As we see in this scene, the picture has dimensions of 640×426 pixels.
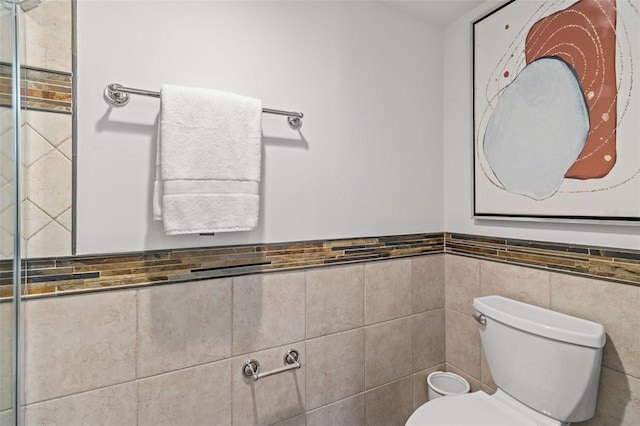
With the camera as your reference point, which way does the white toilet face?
facing the viewer and to the left of the viewer

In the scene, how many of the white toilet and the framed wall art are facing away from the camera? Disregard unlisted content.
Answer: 0

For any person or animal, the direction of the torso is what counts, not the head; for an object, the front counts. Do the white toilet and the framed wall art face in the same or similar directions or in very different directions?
same or similar directions

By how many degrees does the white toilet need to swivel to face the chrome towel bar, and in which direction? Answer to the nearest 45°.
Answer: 0° — it already faces it

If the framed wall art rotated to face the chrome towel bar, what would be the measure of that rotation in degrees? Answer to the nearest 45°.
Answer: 0° — it already faces it

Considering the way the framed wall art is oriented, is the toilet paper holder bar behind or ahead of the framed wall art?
ahead

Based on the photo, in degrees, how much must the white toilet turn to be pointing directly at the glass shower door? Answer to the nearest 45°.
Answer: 0° — it already faces it

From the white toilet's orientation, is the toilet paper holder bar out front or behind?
out front

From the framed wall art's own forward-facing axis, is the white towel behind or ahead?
ahead
